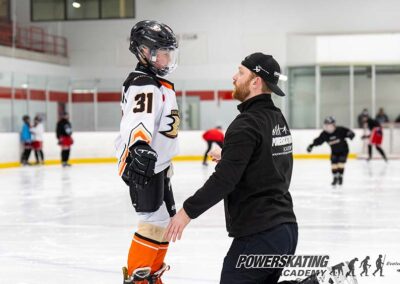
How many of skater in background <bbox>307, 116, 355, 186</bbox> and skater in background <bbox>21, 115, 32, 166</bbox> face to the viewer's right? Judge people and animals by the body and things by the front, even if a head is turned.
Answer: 1

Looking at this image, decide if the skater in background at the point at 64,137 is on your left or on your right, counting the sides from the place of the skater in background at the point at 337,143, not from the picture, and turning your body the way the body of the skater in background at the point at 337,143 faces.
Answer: on your right

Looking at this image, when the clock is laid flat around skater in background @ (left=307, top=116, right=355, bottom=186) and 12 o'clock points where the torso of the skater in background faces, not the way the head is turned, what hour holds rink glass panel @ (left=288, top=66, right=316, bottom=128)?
The rink glass panel is roughly at 6 o'clock from the skater in background.

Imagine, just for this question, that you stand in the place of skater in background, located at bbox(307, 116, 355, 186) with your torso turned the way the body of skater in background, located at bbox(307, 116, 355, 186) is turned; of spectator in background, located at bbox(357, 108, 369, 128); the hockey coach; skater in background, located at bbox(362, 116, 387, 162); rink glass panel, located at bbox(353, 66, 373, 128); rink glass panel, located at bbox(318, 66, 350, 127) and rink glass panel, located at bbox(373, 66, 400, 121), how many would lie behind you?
5

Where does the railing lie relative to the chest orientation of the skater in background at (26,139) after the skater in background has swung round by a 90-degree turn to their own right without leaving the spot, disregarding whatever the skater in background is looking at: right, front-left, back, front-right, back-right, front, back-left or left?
back

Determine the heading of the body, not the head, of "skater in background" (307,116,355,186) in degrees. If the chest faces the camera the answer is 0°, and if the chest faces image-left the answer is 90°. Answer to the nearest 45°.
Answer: approximately 0°

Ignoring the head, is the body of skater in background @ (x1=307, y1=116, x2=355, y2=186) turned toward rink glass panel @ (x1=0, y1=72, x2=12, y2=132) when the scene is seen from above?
no

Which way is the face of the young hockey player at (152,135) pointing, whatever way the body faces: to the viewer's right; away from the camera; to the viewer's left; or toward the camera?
to the viewer's right

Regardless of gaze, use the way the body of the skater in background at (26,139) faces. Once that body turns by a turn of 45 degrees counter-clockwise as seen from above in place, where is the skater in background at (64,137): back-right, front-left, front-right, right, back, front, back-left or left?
right

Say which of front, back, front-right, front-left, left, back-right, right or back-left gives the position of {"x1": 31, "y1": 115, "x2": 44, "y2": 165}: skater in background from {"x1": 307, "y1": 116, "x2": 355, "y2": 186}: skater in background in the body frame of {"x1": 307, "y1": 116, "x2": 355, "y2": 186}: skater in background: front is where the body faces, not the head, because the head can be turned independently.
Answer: back-right

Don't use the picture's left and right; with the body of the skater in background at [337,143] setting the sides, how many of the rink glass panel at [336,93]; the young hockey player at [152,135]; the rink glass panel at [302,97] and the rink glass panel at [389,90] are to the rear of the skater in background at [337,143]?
3

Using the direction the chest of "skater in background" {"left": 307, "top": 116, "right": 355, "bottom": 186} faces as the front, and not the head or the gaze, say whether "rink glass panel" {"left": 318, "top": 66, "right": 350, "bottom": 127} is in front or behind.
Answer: behind

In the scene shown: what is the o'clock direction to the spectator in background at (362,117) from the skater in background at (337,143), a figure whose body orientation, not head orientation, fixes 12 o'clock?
the spectator in background at (362,117) is roughly at 6 o'clock from the skater in background at (337,143).

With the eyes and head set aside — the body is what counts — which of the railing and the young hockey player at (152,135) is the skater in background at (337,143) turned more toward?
the young hockey player

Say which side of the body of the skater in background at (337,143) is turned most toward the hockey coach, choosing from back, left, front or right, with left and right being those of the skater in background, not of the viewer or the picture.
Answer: front

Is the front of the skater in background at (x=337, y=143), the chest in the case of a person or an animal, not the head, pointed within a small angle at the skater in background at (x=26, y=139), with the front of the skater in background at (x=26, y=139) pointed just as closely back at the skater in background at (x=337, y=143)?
no
